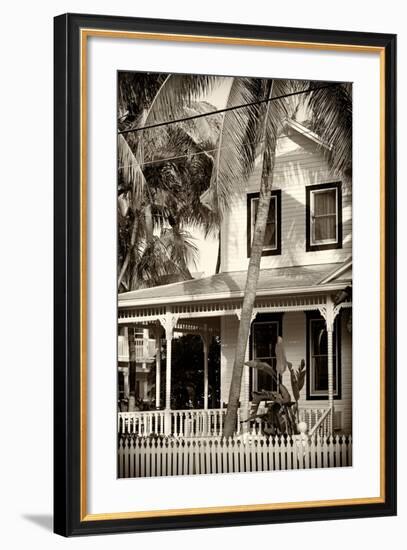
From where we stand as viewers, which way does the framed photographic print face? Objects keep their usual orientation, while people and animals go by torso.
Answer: facing the viewer and to the right of the viewer
